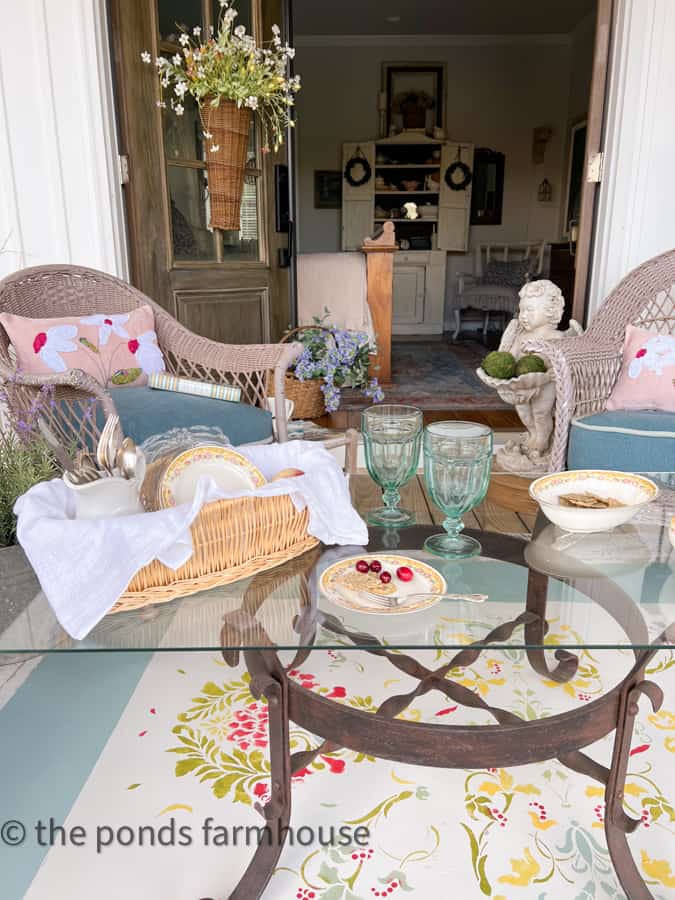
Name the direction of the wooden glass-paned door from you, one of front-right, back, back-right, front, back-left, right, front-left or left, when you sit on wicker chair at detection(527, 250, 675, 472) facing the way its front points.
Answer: front-right

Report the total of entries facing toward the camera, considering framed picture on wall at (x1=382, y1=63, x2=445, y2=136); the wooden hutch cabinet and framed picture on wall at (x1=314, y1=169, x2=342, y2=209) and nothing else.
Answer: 3

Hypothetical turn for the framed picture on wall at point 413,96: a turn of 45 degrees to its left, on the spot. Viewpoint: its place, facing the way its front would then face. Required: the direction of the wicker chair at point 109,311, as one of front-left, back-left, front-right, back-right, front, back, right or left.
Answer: front-right

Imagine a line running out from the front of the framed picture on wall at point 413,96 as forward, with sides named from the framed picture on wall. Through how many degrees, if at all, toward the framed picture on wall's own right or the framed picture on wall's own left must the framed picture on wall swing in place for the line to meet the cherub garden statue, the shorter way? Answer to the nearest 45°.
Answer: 0° — it already faces it

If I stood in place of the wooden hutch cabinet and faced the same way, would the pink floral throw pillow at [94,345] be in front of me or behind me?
in front

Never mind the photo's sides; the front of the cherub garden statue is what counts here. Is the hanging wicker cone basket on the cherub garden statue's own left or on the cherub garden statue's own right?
on the cherub garden statue's own right

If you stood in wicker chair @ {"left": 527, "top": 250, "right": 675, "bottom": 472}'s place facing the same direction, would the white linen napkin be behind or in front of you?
in front

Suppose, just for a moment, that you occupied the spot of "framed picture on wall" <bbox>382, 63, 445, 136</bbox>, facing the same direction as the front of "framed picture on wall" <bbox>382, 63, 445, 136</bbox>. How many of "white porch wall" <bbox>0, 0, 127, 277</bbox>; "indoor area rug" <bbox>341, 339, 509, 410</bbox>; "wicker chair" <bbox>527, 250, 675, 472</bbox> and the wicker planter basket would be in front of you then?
4

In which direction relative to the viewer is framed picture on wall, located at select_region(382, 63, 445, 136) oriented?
toward the camera

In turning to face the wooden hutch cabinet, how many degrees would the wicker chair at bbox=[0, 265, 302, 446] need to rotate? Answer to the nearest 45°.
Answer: approximately 90° to its left

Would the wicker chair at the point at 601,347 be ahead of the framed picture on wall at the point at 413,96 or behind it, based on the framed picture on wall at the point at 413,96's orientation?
ahead

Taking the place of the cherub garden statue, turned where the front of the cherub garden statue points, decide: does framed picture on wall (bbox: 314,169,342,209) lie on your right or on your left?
on your right
